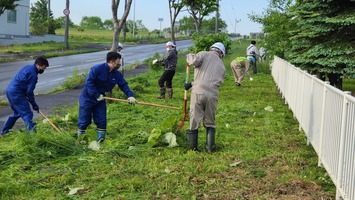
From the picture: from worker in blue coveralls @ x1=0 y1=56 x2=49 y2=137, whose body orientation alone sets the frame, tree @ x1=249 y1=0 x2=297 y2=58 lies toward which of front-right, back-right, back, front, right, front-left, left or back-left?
front-left

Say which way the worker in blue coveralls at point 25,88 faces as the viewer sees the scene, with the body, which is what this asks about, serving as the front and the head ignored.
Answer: to the viewer's right

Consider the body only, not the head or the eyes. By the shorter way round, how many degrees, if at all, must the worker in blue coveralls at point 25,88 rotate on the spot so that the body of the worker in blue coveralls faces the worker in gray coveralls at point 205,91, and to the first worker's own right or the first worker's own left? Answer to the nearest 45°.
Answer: approximately 45° to the first worker's own right

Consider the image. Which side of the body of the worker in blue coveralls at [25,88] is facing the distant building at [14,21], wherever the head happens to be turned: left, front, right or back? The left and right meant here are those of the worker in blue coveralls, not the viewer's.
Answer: left

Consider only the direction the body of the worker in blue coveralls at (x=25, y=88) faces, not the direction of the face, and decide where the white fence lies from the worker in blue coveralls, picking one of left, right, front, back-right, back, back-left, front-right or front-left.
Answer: front-right

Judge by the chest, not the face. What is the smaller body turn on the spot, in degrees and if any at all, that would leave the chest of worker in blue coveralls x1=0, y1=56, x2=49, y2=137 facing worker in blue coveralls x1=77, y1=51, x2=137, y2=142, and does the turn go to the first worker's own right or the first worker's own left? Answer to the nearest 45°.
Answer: approximately 45° to the first worker's own right

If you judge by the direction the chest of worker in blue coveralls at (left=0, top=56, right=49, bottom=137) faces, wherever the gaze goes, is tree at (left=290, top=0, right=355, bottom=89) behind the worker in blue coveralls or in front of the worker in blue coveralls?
in front

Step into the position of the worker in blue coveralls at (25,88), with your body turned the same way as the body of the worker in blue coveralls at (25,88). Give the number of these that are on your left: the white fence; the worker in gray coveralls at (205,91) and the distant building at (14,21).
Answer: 1

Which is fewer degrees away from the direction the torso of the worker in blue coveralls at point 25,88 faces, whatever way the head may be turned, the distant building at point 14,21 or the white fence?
the white fence

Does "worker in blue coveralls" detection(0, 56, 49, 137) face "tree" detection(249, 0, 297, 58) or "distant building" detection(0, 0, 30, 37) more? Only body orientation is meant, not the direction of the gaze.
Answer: the tree

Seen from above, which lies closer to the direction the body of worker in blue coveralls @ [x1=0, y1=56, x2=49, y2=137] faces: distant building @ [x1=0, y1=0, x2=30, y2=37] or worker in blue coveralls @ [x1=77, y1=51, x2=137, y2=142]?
the worker in blue coveralls
